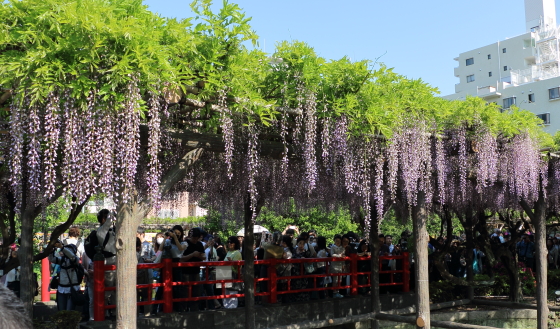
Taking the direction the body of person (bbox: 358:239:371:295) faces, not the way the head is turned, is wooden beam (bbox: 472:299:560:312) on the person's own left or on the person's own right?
on the person's own left

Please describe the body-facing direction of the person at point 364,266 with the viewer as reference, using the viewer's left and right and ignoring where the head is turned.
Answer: facing the viewer

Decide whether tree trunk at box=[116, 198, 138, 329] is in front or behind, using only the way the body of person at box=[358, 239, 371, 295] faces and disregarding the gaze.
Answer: in front

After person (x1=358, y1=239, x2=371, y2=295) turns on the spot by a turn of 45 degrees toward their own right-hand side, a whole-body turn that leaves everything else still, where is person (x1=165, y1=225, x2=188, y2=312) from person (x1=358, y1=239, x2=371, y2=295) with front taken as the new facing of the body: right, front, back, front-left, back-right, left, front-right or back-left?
front

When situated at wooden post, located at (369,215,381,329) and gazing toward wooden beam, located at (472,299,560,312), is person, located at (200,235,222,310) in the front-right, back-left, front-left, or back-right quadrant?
back-left

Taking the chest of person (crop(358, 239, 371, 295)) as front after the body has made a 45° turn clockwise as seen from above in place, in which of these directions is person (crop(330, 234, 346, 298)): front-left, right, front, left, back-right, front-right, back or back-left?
front

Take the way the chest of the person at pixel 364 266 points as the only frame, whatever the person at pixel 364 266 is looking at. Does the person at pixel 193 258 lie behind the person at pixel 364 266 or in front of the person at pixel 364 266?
in front

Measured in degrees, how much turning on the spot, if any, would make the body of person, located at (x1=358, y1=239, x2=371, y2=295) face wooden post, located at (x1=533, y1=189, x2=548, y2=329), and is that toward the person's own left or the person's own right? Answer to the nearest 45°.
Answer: approximately 90° to the person's own left

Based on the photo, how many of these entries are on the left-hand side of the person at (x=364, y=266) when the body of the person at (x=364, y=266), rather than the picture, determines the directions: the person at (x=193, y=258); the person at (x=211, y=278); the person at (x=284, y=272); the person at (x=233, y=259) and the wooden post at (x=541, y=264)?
1

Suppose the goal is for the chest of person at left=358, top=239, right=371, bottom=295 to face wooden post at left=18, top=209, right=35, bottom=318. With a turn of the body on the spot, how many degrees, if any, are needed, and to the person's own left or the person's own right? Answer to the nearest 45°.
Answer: approximately 45° to the person's own right

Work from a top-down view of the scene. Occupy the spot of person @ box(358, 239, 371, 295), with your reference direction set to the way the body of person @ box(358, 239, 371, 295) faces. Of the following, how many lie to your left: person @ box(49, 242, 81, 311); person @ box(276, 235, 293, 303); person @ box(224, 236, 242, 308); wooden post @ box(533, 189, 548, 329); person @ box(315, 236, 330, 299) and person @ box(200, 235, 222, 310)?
1

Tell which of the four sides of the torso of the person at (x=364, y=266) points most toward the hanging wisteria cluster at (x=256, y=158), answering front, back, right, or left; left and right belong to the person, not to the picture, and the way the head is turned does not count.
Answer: front

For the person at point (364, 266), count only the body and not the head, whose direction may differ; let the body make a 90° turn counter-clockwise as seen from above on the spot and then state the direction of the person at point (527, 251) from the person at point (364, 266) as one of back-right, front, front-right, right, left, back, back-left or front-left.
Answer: front-left

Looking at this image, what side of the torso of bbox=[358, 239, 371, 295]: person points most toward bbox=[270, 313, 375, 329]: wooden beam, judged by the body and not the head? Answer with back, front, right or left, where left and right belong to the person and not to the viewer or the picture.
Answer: front
